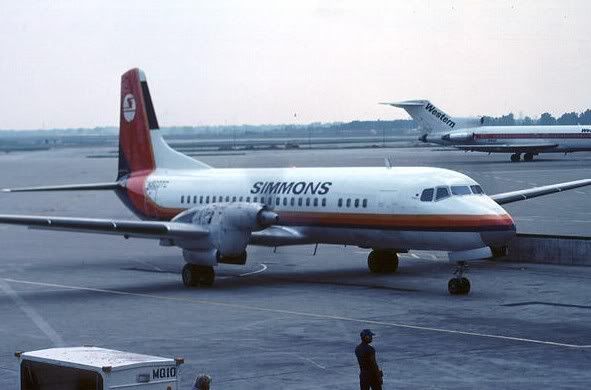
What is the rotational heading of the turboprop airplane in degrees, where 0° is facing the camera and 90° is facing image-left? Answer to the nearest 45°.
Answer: approximately 315°

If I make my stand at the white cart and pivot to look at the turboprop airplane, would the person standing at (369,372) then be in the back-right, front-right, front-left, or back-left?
front-right

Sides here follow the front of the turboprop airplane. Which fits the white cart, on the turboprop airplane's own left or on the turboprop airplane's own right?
on the turboprop airplane's own right

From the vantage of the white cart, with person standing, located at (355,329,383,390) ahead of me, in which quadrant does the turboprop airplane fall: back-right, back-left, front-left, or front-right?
front-left

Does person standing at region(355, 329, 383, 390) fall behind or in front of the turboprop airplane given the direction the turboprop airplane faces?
in front
